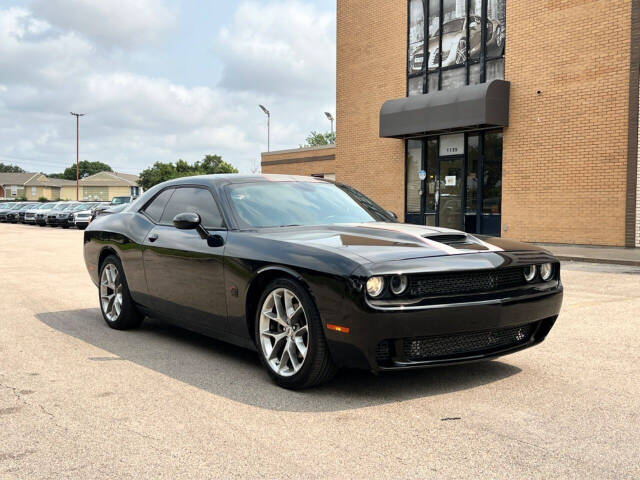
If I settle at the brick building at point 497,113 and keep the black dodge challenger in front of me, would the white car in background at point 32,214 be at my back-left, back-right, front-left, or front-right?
back-right

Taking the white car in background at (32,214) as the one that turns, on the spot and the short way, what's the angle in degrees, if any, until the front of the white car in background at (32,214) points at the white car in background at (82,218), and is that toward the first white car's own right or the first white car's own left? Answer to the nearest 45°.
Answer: approximately 45° to the first white car's own left

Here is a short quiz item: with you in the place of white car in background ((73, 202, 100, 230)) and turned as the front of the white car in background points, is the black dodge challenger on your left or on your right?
on your left

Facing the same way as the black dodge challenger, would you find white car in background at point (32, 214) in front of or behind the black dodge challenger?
behind

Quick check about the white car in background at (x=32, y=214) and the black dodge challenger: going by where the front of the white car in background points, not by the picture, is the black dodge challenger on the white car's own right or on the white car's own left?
on the white car's own left

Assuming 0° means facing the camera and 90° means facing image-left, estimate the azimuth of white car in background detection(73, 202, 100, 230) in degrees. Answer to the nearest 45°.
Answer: approximately 45°

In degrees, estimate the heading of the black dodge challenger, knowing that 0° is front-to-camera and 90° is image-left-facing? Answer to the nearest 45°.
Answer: approximately 315°

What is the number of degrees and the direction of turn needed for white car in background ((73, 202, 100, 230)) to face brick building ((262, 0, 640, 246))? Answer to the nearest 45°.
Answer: approximately 90° to its left

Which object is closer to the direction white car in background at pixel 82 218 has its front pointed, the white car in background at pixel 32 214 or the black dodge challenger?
the black dodge challenger
